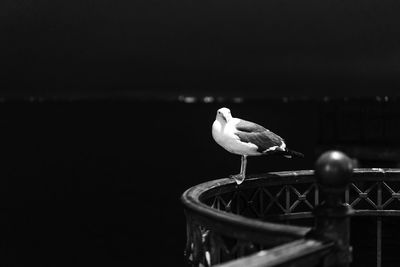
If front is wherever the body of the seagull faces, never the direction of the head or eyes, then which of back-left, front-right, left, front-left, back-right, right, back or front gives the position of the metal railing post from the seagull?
left

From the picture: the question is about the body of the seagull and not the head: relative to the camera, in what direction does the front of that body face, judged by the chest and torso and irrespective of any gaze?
to the viewer's left
